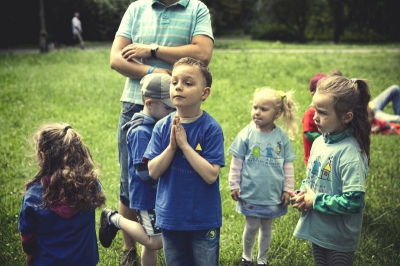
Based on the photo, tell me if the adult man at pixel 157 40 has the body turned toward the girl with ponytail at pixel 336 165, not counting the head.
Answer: no

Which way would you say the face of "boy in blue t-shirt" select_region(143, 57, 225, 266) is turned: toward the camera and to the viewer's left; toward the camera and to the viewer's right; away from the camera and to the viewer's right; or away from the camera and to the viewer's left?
toward the camera and to the viewer's left

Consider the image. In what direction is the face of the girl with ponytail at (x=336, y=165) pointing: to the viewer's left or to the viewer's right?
to the viewer's left

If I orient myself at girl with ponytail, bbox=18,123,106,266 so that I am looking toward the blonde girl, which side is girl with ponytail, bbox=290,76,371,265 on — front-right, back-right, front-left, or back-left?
front-right

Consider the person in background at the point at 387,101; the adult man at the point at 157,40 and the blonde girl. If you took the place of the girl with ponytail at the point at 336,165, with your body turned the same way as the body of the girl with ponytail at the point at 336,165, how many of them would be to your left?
0

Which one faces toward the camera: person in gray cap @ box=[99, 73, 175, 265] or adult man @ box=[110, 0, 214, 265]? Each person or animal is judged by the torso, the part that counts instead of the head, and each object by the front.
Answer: the adult man

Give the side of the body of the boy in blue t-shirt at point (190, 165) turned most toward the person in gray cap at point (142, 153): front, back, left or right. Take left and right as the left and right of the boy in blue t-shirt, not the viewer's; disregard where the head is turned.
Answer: right

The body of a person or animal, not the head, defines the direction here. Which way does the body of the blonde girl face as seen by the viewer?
toward the camera

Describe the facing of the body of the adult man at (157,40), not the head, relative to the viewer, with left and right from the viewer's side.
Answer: facing the viewer

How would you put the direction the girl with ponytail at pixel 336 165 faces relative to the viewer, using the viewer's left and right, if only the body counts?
facing the viewer and to the left of the viewer

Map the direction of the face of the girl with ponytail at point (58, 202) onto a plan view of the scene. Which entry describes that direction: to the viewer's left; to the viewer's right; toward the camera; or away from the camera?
away from the camera

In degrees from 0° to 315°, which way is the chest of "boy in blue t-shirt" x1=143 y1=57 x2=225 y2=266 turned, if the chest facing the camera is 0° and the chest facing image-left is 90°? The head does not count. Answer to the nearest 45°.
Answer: approximately 45°

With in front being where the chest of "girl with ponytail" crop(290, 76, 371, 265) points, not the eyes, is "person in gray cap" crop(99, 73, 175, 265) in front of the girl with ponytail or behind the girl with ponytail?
in front

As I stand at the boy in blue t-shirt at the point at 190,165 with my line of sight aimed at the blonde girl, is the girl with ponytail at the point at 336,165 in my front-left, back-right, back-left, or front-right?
front-right

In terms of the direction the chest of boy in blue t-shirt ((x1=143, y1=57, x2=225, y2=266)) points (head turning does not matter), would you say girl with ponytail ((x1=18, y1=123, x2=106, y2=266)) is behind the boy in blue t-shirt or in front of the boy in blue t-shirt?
in front

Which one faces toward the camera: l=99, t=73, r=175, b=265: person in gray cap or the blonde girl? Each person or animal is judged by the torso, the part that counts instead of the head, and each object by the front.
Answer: the blonde girl
